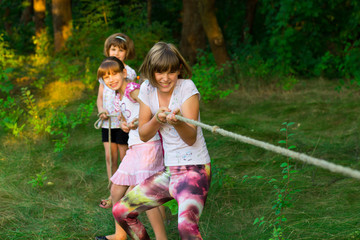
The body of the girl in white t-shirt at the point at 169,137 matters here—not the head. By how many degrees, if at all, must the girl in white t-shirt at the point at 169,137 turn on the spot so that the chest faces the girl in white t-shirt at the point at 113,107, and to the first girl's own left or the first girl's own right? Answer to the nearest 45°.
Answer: approximately 180°

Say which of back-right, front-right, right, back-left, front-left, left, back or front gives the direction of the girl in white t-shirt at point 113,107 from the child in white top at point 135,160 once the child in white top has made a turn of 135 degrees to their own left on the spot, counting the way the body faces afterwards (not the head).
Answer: left

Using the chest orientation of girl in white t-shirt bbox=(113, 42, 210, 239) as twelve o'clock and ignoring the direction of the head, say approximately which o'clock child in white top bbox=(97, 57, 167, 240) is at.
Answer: The child in white top is roughly at 5 o'clock from the girl in white t-shirt.

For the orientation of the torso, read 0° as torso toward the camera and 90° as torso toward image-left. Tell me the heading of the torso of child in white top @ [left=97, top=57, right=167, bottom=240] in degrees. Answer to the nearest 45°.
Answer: approximately 45°

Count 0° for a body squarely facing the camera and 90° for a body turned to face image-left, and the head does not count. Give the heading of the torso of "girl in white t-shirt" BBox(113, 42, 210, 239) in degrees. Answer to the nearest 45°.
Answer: approximately 0°
